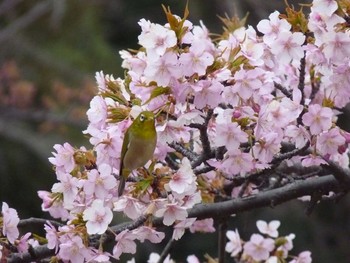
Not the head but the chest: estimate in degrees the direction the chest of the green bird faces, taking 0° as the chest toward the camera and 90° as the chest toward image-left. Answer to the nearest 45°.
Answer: approximately 315°
